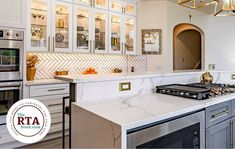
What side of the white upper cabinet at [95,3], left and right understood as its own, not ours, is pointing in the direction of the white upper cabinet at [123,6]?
left

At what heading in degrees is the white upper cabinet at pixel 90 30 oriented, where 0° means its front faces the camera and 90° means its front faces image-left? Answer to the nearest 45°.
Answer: approximately 315°

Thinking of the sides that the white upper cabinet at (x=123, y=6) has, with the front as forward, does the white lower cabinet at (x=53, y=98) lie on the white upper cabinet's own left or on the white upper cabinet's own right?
on the white upper cabinet's own right

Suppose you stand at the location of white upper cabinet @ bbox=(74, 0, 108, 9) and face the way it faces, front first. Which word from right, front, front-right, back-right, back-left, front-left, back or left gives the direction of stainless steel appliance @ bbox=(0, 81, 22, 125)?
right

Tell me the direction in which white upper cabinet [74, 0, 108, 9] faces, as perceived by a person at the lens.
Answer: facing the viewer and to the right of the viewer

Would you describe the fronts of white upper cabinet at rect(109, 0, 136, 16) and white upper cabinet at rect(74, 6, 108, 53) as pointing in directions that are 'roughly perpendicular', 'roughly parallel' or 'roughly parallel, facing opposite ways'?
roughly parallel

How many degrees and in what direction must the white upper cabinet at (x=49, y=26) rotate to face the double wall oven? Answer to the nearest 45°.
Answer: approximately 90° to its right

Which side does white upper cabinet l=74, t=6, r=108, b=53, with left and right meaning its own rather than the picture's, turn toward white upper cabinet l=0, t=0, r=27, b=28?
right

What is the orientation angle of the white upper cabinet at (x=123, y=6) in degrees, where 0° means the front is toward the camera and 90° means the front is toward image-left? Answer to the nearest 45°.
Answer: approximately 315°

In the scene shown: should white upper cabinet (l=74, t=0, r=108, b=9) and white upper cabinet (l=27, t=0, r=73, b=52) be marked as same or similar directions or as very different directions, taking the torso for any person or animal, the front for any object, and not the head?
same or similar directions
